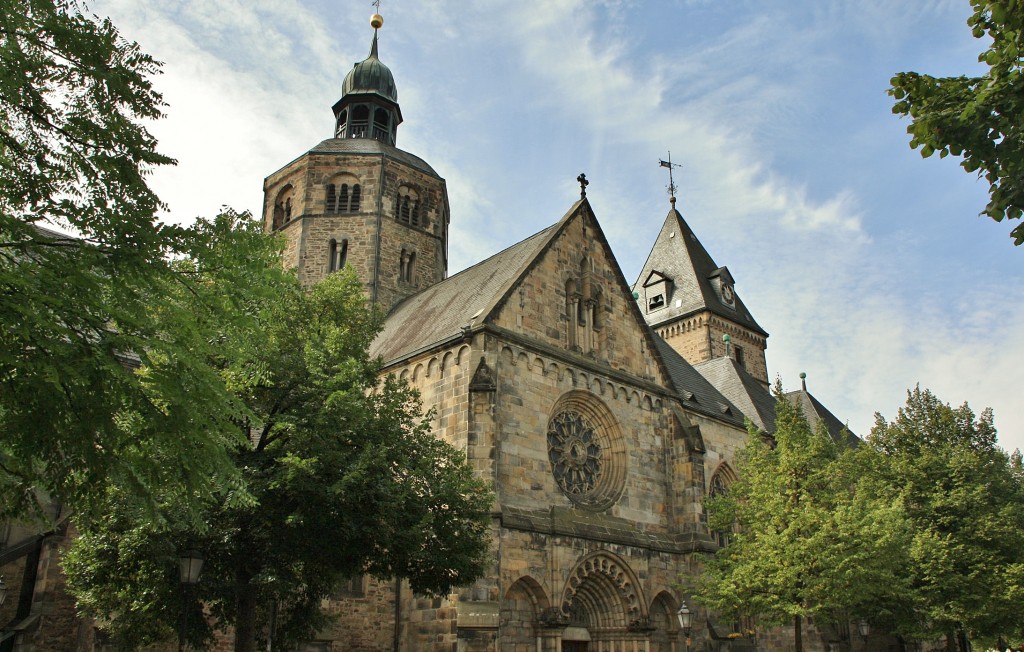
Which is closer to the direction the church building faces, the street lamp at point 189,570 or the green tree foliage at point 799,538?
the green tree foliage

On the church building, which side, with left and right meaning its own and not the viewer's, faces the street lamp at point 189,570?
right

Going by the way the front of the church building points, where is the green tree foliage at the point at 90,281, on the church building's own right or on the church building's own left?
on the church building's own right

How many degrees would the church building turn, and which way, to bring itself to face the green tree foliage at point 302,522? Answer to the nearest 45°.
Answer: approximately 90° to its right

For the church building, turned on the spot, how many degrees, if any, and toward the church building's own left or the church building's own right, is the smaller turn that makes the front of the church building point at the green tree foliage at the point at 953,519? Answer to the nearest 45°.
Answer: approximately 90° to the church building's own left

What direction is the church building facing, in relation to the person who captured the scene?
facing the viewer and to the right of the viewer
